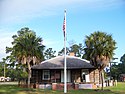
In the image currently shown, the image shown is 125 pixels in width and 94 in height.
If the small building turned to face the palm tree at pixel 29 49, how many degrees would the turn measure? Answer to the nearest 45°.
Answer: approximately 45° to its right

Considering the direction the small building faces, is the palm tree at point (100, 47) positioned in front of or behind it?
in front

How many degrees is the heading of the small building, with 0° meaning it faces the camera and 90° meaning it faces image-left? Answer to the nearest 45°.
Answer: approximately 0°
